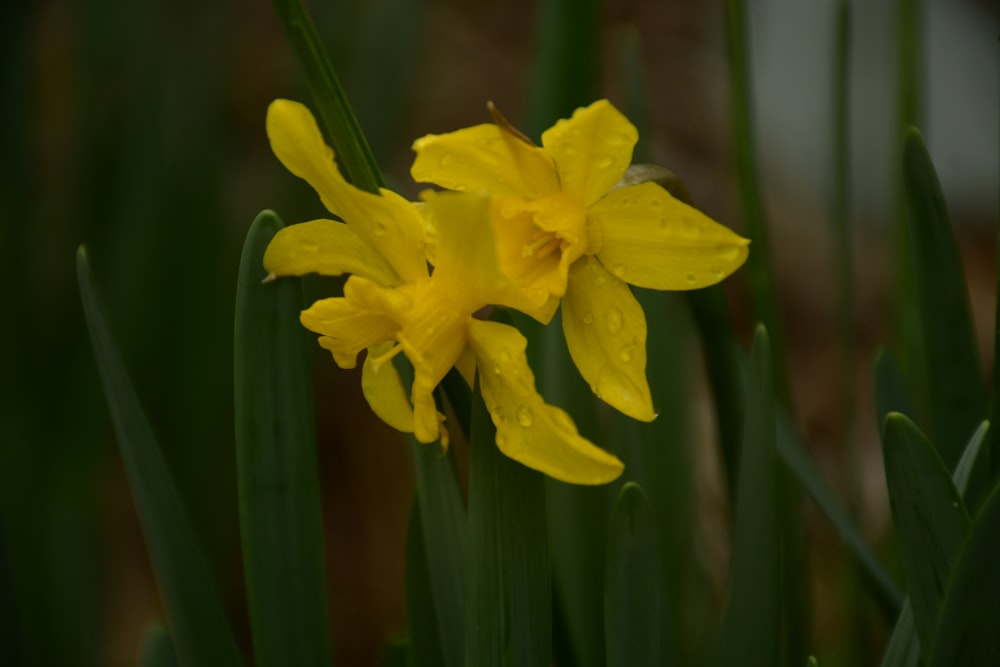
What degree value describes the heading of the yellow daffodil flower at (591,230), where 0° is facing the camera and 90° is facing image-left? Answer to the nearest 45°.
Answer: approximately 45°

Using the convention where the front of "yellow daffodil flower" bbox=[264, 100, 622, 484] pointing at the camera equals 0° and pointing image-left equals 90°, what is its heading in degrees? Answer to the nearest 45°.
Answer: approximately 45°
